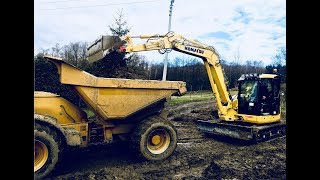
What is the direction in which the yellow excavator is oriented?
to the viewer's left
